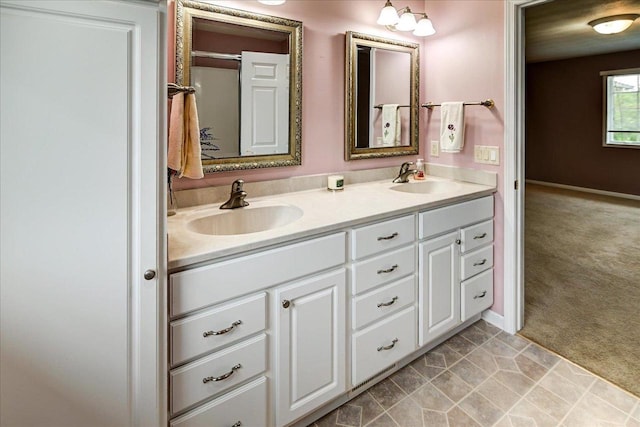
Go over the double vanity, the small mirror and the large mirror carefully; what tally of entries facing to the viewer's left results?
0

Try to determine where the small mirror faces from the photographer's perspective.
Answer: facing the viewer and to the right of the viewer

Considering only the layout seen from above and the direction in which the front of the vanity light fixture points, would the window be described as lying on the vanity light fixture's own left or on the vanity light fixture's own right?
on the vanity light fixture's own left

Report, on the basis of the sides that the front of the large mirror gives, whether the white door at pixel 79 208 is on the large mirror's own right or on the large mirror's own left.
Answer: on the large mirror's own right

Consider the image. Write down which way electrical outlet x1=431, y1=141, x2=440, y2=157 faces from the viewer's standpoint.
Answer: facing the viewer and to the left of the viewer

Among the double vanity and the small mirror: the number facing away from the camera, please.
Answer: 0

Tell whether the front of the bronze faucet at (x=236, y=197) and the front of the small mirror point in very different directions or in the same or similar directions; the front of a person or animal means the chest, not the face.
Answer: same or similar directions
